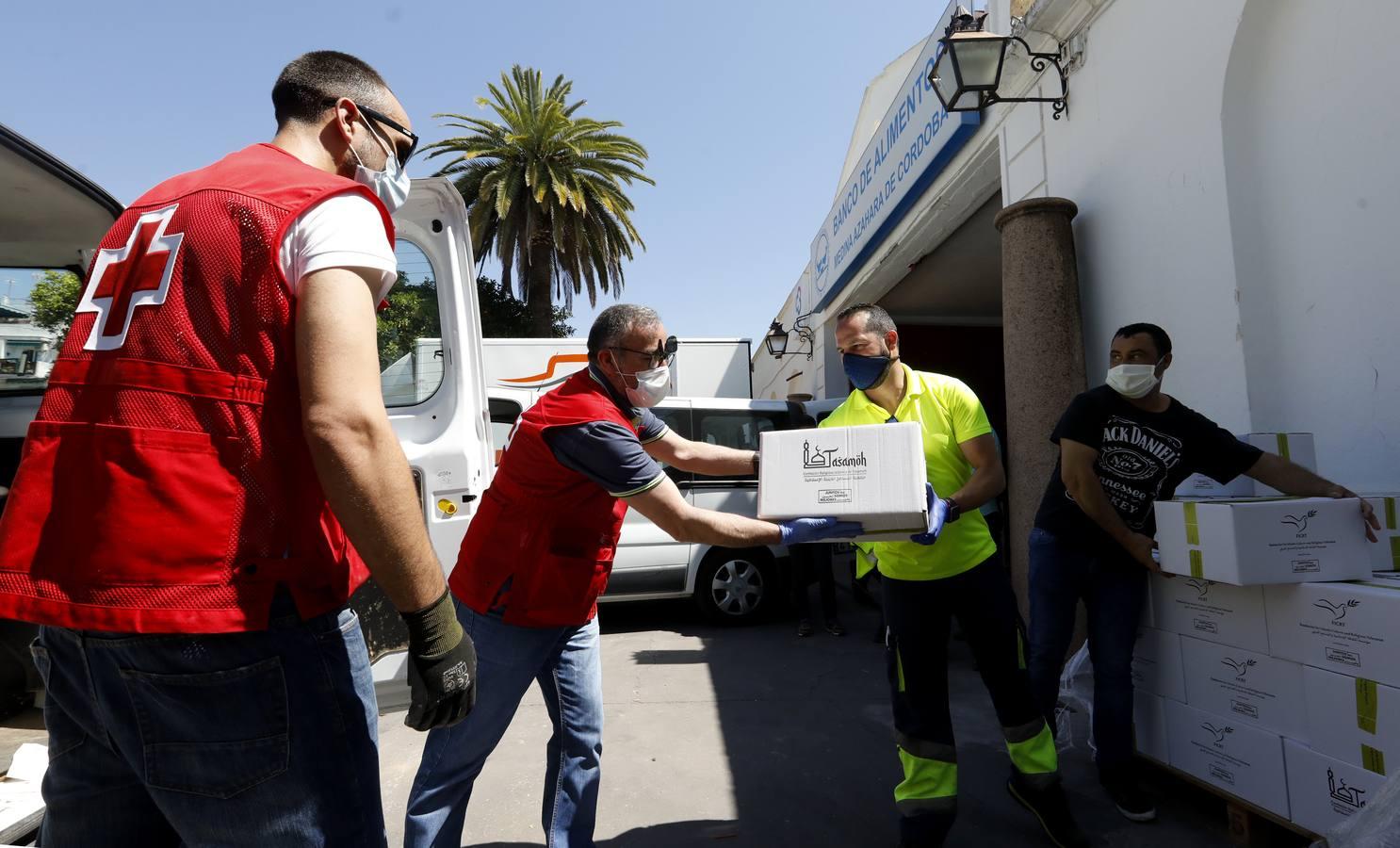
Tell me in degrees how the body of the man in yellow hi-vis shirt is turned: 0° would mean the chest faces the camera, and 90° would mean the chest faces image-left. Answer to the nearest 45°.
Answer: approximately 45°

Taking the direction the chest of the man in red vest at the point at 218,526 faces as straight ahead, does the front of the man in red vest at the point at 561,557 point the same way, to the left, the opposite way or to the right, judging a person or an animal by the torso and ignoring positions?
to the right

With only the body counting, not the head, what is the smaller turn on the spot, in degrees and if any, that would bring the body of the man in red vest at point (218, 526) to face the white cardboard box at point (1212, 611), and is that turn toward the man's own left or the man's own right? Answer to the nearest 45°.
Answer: approximately 45° to the man's own right

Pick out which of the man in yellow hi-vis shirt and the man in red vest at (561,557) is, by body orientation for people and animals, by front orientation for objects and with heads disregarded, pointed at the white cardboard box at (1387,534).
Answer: the man in red vest

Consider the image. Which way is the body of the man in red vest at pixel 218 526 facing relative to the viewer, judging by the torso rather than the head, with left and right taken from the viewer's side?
facing away from the viewer and to the right of the viewer

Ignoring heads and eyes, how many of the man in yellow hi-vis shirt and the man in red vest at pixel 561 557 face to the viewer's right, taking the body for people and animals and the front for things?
1

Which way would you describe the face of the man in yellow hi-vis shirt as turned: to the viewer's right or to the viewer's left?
to the viewer's left

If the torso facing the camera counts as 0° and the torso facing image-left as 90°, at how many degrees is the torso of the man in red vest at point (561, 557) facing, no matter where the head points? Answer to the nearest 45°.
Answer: approximately 270°

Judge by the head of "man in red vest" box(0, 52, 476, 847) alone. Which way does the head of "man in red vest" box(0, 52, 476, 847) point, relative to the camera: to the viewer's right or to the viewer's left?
to the viewer's right

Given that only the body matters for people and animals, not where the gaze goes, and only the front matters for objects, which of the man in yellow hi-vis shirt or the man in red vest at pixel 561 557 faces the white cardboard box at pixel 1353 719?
the man in red vest
